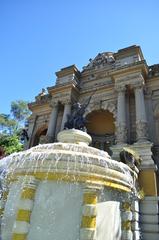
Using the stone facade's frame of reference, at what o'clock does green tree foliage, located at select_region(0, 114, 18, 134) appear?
The green tree foliage is roughly at 3 o'clock from the stone facade.

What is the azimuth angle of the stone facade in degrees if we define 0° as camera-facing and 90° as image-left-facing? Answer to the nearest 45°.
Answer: approximately 45°

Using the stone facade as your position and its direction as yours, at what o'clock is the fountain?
The fountain is roughly at 11 o'clock from the stone facade.

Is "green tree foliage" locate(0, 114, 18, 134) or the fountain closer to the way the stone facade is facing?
the fountain
